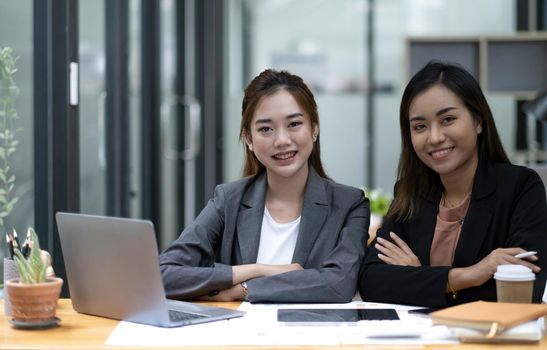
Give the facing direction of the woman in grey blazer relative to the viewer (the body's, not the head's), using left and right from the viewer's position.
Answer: facing the viewer

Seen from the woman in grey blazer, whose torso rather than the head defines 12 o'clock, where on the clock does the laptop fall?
The laptop is roughly at 1 o'clock from the woman in grey blazer.

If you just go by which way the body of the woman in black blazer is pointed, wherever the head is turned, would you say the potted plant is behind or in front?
in front

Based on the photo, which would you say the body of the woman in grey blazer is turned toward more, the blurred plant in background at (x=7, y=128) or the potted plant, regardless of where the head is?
the potted plant

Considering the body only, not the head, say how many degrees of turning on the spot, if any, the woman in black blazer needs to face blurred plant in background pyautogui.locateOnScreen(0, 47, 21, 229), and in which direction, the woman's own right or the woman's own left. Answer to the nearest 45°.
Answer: approximately 45° to the woman's own right

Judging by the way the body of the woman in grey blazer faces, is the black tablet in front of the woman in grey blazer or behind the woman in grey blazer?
in front

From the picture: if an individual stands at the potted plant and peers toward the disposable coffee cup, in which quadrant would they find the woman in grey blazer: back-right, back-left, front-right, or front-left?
front-left

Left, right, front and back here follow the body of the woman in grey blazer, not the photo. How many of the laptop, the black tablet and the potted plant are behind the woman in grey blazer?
0

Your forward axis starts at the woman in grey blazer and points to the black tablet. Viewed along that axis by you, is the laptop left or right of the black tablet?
right

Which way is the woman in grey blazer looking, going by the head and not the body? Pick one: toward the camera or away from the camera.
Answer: toward the camera

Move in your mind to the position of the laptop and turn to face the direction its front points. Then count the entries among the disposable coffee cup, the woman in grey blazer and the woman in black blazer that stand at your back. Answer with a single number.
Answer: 0

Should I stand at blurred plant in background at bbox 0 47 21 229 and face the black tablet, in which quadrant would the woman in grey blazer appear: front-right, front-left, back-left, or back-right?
front-left

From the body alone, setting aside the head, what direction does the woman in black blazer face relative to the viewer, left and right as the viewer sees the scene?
facing the viewer and to the left of the viewer

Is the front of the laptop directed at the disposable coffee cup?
no

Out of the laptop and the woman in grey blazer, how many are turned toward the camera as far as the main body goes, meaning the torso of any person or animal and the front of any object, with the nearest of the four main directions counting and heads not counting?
1

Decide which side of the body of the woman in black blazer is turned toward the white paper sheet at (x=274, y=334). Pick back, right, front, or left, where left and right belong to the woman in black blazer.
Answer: front

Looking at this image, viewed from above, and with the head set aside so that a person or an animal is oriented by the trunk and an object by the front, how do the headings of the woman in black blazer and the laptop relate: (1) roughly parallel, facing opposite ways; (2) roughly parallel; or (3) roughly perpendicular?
roughly parallel, facing opposite ways

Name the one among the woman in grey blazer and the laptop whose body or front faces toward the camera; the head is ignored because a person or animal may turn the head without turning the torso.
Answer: the woman in grey blazer
